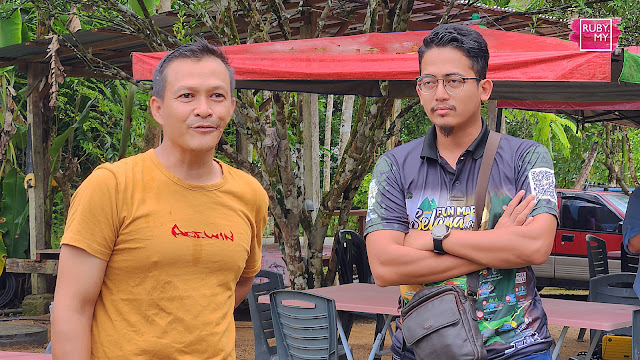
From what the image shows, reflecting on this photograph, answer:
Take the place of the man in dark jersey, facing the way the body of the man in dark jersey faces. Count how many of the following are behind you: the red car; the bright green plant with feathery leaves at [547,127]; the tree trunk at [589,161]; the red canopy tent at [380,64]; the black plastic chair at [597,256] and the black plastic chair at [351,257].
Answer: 6

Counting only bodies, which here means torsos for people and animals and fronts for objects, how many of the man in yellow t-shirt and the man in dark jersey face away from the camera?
0

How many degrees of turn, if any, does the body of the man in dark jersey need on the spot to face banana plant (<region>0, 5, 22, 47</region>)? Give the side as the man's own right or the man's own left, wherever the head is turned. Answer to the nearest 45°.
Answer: approximately 135° to the man's own right

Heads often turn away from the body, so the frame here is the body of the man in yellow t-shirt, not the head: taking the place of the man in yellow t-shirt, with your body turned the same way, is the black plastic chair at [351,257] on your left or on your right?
on your left

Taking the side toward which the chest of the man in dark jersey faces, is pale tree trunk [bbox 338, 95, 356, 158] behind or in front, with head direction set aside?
behind

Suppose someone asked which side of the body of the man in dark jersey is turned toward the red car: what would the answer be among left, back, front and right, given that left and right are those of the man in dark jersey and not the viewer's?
back

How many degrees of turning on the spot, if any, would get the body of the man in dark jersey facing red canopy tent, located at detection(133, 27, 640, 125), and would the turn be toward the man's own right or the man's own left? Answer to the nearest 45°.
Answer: approximately 180°

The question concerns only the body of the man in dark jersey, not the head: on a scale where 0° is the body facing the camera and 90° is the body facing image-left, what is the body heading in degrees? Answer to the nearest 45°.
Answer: approximately 0°

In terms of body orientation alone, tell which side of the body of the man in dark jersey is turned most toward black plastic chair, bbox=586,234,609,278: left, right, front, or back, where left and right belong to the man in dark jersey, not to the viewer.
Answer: back

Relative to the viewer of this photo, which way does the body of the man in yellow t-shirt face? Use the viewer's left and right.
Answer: facing the viewer and to the right of the viewer
